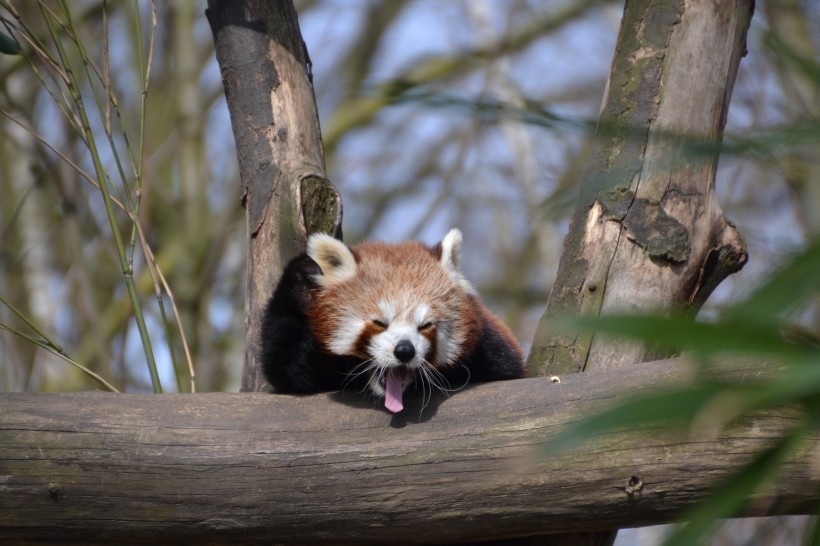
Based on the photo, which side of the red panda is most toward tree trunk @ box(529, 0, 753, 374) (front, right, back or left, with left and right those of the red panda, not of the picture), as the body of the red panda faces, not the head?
left

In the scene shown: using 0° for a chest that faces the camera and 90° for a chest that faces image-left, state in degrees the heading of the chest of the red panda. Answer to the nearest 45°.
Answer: approximately 0°
